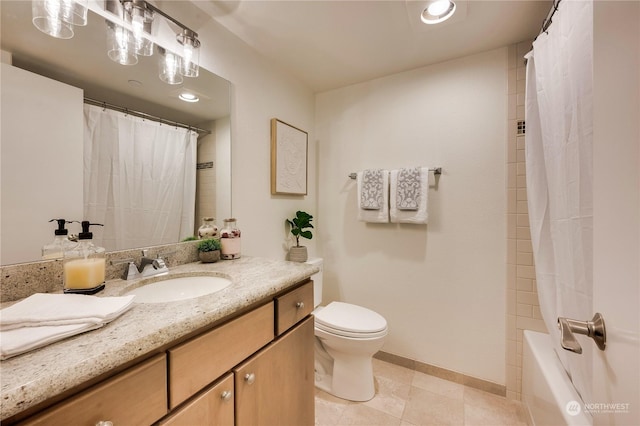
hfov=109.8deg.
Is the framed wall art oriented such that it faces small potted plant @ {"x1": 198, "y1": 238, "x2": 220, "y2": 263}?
no

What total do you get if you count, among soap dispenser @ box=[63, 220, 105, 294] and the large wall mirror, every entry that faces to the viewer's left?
0

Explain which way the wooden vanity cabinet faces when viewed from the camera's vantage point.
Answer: facing the viewer and to the right of the viewer

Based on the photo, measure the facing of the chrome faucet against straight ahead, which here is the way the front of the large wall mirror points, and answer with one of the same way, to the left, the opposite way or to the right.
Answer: the same way

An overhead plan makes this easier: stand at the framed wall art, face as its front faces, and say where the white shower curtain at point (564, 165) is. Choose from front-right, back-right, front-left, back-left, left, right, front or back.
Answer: front

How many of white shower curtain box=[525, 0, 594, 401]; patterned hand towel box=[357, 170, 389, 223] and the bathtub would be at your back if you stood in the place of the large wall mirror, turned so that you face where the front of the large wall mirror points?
0

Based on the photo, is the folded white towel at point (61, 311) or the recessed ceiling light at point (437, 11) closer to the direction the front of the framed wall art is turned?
the recessed ceiling light

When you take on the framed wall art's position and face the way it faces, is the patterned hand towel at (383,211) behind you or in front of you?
in front

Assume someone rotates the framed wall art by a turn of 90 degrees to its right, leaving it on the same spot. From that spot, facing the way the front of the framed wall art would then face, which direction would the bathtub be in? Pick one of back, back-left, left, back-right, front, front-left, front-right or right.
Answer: left

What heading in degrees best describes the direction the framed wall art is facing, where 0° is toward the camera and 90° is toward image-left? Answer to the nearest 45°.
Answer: approximately 315°

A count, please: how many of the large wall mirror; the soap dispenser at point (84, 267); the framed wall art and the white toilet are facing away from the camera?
0

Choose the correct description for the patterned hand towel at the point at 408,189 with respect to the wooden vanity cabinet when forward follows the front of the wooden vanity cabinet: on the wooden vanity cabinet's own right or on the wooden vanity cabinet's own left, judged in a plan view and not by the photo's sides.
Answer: on the wooden vanity cabinet's own left

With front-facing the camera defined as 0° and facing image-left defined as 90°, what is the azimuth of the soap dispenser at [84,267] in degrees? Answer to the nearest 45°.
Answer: approximately 270°

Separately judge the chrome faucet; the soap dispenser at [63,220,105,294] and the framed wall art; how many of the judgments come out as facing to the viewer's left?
0

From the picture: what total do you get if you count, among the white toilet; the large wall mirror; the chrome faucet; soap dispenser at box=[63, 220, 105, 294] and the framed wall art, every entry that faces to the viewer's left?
0
